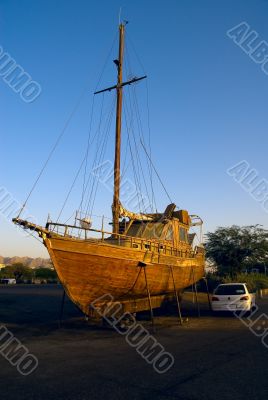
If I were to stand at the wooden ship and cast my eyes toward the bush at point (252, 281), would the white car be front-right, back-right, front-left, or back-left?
front-right

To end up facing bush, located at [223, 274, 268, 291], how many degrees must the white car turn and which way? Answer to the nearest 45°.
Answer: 0° — it already faces it

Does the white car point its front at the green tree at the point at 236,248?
yes

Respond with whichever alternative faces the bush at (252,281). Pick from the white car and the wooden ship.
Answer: the white car

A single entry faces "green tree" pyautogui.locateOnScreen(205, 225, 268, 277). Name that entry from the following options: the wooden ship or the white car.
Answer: the white car

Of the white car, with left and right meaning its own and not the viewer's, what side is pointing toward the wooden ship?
left

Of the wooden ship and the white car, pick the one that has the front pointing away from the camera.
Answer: the white car

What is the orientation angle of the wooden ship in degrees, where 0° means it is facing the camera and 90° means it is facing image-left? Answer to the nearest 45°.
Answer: approximately 45°

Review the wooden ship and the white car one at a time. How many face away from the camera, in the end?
1

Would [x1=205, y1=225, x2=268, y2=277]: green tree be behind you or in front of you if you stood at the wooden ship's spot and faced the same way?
behind

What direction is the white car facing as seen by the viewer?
away from the camera
